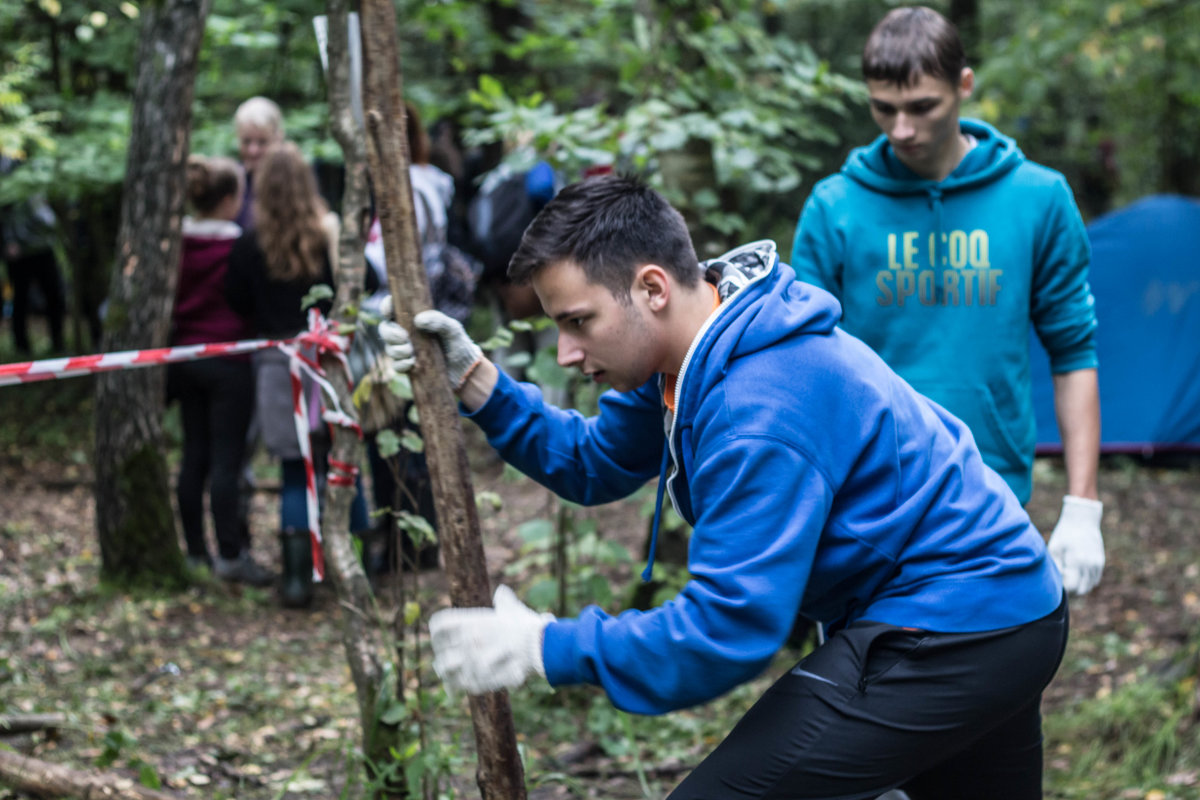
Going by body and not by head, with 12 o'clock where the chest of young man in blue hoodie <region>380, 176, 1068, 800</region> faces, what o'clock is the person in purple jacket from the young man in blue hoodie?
The person in purple jacket is roughly at 2 o'clock from the young man in blue hoodie.

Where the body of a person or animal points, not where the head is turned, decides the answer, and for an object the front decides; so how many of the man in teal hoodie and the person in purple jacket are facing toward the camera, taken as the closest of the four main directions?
1

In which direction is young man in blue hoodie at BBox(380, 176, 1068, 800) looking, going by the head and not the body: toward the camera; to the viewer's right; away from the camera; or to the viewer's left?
to the viewer's left

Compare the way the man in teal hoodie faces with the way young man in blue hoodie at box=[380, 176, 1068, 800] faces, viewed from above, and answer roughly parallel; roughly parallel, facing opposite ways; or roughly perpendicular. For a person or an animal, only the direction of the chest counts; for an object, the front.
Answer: roughly perpendicular

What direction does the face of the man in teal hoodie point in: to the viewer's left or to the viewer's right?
to the viewer's left

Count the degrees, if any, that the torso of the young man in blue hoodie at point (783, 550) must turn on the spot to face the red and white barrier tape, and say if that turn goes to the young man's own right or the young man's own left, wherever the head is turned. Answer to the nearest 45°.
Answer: approximately 45° to the young man's own right

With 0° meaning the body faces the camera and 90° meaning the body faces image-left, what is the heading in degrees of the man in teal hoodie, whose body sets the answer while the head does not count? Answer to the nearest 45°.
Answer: approximately 0°

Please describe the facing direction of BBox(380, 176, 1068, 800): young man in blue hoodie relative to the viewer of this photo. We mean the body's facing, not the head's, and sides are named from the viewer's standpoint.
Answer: facing to the left of the viewer

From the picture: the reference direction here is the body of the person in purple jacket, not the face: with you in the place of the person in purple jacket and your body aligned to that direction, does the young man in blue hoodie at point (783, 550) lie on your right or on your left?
on your right
